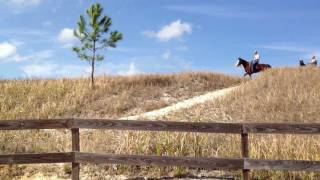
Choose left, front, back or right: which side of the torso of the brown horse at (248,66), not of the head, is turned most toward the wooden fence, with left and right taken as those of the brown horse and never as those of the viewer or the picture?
left

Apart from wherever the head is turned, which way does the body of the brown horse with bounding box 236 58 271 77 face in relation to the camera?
to the viewer's left
